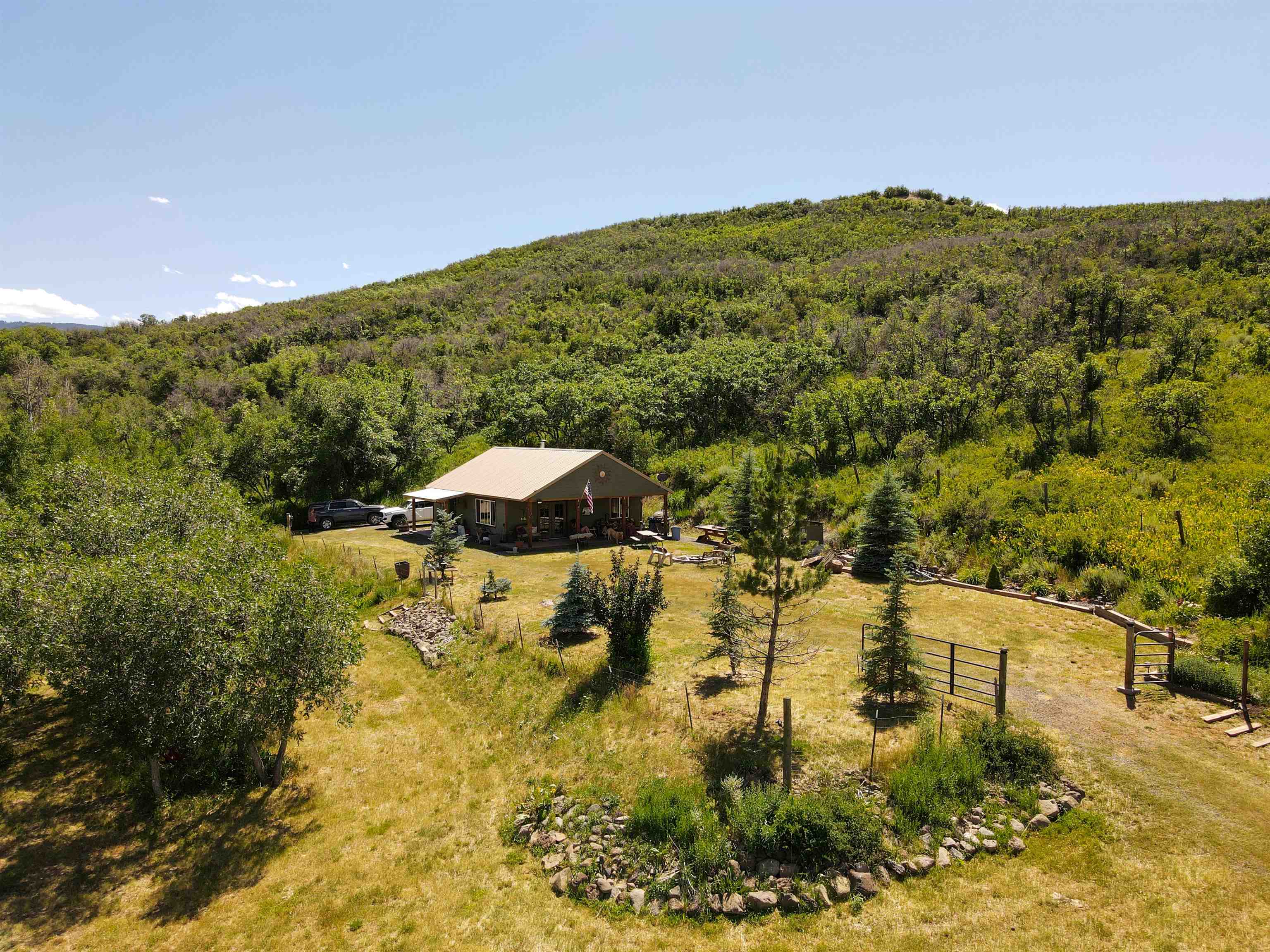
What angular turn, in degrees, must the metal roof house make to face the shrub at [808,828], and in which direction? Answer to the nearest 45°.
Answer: approximately 45° to its right

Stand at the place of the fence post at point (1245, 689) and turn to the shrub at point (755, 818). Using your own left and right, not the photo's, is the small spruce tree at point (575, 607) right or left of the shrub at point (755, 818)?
right

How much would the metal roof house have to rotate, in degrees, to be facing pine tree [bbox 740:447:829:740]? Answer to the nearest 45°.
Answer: approximately 45° to its right

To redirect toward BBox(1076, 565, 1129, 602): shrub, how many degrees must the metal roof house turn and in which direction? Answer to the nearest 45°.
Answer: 0° — it already faces it

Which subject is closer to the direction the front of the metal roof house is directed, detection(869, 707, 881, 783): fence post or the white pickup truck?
the fence post

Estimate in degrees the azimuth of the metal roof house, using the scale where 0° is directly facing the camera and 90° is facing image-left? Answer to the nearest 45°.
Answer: approximately 315°

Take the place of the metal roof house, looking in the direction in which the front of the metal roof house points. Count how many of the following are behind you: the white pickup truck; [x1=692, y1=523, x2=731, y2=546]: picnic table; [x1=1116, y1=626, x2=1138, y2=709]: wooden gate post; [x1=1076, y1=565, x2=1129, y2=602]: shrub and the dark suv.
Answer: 2

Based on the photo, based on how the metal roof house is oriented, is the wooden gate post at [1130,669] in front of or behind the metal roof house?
in front

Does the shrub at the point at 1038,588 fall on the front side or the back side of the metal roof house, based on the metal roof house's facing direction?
on the front side

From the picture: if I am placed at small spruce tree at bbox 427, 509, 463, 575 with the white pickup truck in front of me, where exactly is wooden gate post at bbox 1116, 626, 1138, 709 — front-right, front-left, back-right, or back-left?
back-right

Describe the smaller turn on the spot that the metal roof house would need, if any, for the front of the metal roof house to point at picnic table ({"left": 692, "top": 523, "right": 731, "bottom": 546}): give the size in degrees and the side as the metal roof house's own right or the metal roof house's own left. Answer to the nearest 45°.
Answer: approximately 45° to the metal roof house's own left
